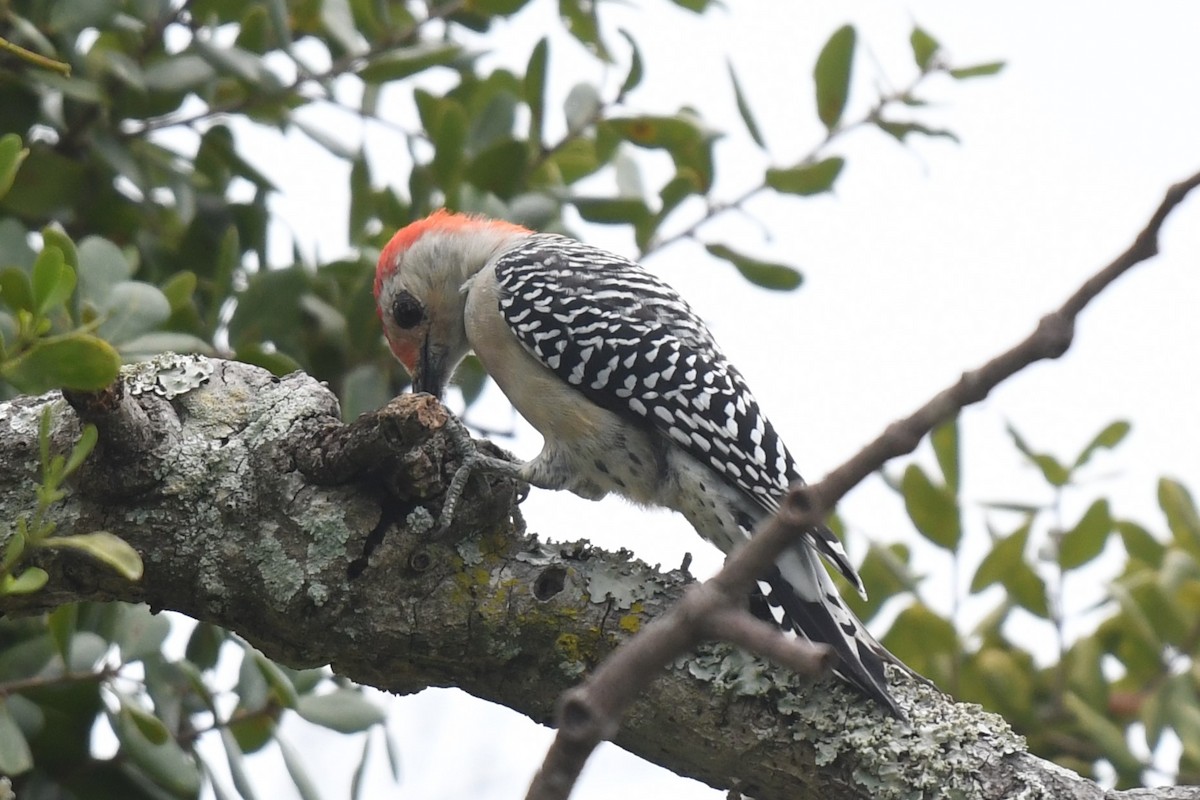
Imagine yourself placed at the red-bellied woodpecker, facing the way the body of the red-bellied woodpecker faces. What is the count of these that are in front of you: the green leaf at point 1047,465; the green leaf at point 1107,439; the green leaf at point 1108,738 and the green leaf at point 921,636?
0

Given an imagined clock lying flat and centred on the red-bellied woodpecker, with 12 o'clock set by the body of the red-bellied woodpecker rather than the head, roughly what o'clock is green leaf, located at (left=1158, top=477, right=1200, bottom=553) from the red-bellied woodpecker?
The green leaf is roughly at 5 o'clock from the red-bellied woodpecker.

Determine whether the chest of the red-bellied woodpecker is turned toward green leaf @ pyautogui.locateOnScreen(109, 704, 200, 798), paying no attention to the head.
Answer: no

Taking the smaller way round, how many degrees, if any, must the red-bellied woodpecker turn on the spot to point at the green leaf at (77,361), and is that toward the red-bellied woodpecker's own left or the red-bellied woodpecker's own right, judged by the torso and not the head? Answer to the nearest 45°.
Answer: approximately 45° to the red-bellied woodpecker's own left

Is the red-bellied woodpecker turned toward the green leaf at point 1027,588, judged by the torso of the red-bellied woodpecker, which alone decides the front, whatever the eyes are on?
no

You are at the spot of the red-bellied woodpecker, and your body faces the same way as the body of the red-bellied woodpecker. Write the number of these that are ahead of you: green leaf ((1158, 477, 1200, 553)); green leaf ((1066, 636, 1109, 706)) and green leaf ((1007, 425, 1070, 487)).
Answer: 0

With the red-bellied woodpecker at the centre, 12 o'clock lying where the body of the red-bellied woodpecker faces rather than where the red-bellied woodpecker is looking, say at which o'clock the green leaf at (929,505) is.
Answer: The green leaf is roughly at 5 o'clock from the red-bellied woodpecker.

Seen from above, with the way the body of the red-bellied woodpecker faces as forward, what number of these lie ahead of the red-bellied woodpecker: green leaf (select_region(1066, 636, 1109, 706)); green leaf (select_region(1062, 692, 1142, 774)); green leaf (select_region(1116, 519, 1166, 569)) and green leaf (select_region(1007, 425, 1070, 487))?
0

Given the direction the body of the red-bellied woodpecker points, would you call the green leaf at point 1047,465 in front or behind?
behind

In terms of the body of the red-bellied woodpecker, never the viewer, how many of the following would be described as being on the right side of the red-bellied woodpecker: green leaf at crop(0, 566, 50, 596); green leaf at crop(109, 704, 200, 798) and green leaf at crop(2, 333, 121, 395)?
0

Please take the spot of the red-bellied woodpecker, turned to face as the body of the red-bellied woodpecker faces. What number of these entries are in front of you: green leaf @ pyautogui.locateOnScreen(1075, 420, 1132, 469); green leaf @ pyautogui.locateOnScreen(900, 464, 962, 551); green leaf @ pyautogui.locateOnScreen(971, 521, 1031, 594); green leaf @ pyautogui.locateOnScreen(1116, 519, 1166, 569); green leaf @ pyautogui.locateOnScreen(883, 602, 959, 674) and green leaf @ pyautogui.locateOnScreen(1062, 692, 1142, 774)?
0

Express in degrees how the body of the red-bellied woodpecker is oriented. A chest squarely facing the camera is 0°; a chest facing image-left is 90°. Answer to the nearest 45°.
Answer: approximately 90°
